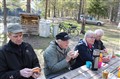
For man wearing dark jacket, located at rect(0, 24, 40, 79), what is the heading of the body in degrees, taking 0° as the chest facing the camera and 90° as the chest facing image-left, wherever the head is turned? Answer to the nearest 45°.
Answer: approximately 315°

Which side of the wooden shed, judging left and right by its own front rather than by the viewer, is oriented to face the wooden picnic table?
front

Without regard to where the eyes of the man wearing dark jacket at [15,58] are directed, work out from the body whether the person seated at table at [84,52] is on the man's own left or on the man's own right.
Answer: on the man's own left

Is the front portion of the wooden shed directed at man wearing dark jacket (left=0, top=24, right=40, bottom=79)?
yes

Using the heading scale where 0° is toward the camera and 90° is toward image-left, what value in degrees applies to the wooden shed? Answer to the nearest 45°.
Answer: approximately 0°

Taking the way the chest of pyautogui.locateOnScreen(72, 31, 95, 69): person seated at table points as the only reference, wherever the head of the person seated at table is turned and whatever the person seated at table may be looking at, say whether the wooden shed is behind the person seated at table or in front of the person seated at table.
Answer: behind

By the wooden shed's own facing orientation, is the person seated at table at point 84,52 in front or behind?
in front

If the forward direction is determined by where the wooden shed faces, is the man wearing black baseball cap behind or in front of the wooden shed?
in front

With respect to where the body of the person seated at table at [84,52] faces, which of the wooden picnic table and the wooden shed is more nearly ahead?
the wooden picnic table

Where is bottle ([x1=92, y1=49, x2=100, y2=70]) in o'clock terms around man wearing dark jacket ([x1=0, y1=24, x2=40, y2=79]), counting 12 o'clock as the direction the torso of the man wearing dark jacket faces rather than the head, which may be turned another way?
The bottle is roughly at 10 o'clock from the man wearing dark jacket.

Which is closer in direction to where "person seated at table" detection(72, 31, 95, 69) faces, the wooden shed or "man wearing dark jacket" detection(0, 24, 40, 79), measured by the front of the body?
the man wearing dark jacket
